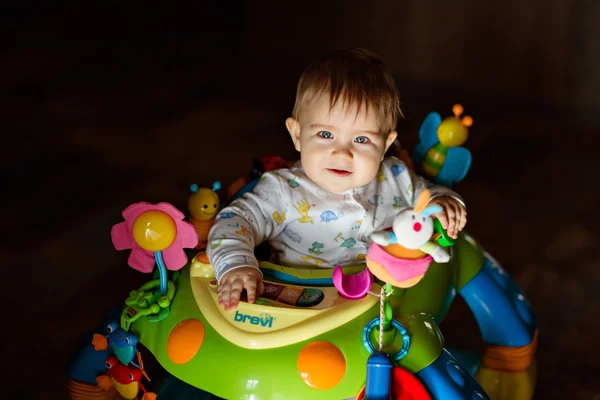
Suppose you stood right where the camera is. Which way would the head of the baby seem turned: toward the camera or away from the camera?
toward the camera

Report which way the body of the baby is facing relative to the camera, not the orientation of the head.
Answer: toward the camera
